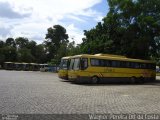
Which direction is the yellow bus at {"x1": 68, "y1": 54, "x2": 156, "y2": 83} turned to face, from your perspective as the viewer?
facing the viewer and to the left of the viewer
